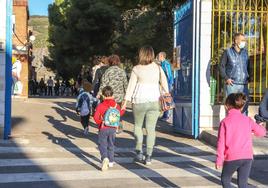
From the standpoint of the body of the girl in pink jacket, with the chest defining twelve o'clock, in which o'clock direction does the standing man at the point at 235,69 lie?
The standing man is roughly at 12 o'clock from the girl in pink jacket.

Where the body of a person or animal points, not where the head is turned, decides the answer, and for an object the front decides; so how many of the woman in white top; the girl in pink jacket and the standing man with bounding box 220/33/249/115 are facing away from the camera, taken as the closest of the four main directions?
2

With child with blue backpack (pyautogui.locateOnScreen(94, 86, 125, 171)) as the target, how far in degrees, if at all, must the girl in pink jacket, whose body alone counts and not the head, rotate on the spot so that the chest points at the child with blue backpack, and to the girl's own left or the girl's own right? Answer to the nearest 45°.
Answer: approximately 45° to the girl's own left

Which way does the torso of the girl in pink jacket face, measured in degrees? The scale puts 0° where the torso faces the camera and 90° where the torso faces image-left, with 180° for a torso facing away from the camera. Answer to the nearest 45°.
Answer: approximately 180°

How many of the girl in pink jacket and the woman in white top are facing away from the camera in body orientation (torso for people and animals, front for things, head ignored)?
2

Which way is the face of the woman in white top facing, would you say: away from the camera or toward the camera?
away from the camera

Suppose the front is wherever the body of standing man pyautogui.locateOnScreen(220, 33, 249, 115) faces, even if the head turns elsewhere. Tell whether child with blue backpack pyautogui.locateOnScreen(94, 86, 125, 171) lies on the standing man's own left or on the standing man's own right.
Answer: on the standing man's own right

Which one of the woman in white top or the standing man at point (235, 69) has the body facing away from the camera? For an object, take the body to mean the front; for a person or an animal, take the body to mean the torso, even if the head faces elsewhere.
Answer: the woman in white top

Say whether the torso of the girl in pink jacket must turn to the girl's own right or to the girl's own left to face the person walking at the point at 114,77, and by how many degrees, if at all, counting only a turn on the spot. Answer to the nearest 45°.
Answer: approximately 45° to the girl's own left

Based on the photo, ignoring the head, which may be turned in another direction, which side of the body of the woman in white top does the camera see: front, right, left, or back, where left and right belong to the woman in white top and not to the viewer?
back
